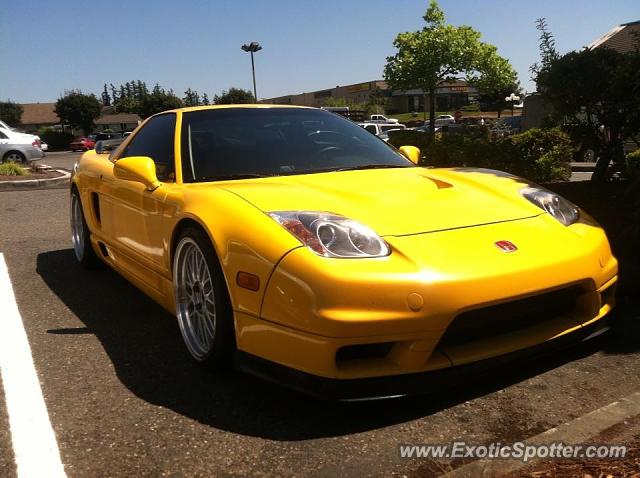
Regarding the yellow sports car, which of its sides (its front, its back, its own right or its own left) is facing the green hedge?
left

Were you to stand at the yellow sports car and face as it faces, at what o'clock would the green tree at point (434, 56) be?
The green tree is roughly at 8 o'clock from the yellow sports car.

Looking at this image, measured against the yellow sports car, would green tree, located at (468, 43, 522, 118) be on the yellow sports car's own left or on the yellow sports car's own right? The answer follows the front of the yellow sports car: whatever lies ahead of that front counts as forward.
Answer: on the yellow sports car's own left

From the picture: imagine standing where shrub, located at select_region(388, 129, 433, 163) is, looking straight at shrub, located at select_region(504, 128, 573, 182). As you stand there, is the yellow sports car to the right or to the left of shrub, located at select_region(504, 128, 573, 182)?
right

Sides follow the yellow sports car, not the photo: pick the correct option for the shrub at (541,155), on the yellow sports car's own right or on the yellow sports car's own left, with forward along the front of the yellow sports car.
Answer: on the yellow sports car's own left

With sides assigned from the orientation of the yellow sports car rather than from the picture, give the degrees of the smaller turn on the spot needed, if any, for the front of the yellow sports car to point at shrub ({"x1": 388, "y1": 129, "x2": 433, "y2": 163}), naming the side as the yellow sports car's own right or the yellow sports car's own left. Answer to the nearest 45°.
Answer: approximately 135° to the yellow sports car's own left

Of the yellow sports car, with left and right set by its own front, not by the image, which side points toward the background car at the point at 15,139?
back

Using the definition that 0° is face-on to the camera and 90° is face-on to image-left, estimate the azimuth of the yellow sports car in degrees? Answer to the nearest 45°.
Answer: approximately 315°

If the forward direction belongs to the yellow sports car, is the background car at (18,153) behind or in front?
behind

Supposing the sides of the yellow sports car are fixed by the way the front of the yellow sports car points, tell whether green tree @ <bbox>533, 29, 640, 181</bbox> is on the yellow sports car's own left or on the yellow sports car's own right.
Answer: on the yellow sports car's own left
